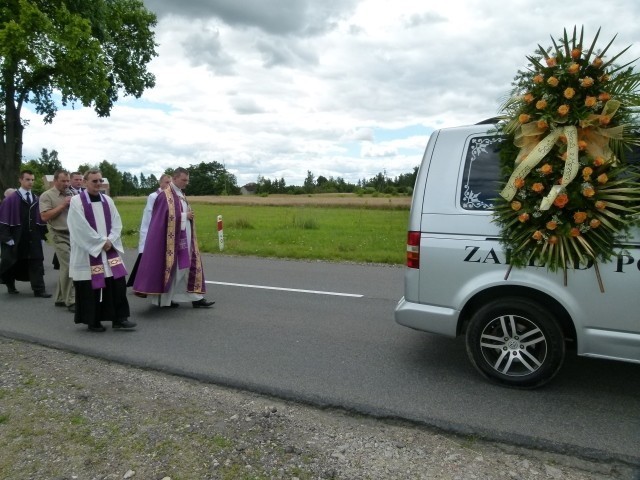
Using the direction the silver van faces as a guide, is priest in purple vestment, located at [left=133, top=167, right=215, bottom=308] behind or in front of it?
behind

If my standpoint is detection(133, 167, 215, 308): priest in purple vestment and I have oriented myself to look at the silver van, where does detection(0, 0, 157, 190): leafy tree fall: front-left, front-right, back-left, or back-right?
back-left

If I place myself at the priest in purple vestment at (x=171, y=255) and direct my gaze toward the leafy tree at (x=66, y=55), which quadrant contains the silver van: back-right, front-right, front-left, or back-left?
back-right

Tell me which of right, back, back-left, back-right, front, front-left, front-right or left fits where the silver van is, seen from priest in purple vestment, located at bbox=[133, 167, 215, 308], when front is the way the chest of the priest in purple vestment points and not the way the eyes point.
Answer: front

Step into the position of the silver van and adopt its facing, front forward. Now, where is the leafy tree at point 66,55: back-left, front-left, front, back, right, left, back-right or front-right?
back-left

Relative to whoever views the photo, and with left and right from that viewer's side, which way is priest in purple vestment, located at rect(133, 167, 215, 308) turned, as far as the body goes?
facing the viewer and to the right of the viewer

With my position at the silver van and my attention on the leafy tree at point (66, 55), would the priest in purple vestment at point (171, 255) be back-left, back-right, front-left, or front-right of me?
front-left

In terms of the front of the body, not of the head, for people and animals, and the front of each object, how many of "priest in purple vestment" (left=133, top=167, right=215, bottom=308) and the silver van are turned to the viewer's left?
0

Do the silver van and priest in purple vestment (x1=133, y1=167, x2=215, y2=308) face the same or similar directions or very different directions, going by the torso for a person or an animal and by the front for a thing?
same or similar directions

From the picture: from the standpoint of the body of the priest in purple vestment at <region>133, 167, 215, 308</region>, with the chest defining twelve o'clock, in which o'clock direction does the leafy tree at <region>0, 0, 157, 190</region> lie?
The leafy tree is roughly at 7 o'clock from the priest in purple vestment.

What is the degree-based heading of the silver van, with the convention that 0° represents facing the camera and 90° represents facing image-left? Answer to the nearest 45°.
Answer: approximately 270°

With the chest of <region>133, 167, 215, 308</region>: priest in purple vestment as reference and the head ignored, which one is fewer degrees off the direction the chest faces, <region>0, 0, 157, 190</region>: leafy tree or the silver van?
the silver van
